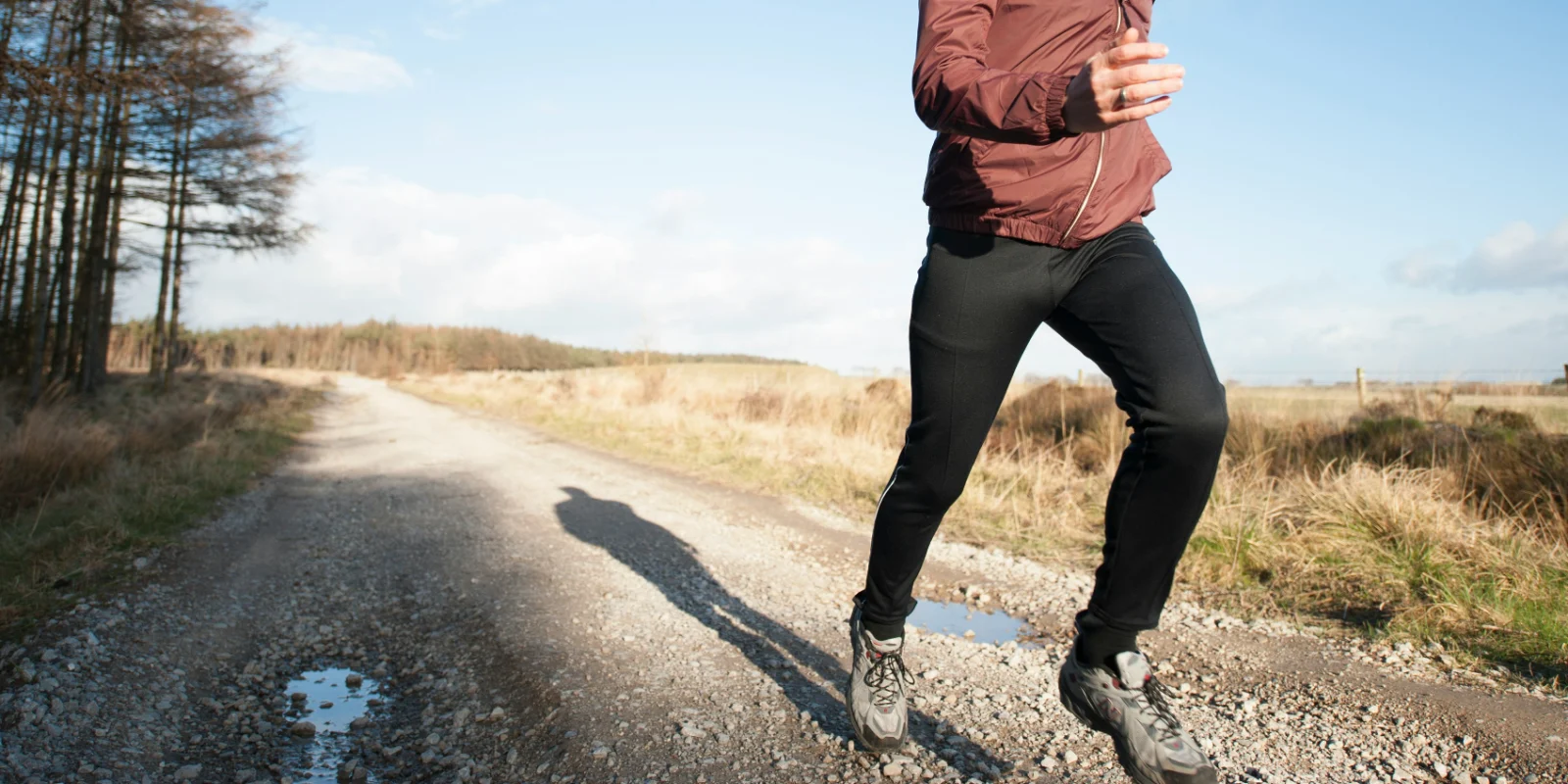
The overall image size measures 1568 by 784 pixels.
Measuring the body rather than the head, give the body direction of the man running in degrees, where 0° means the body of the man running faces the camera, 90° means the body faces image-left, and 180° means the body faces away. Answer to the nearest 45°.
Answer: approximately 315°
